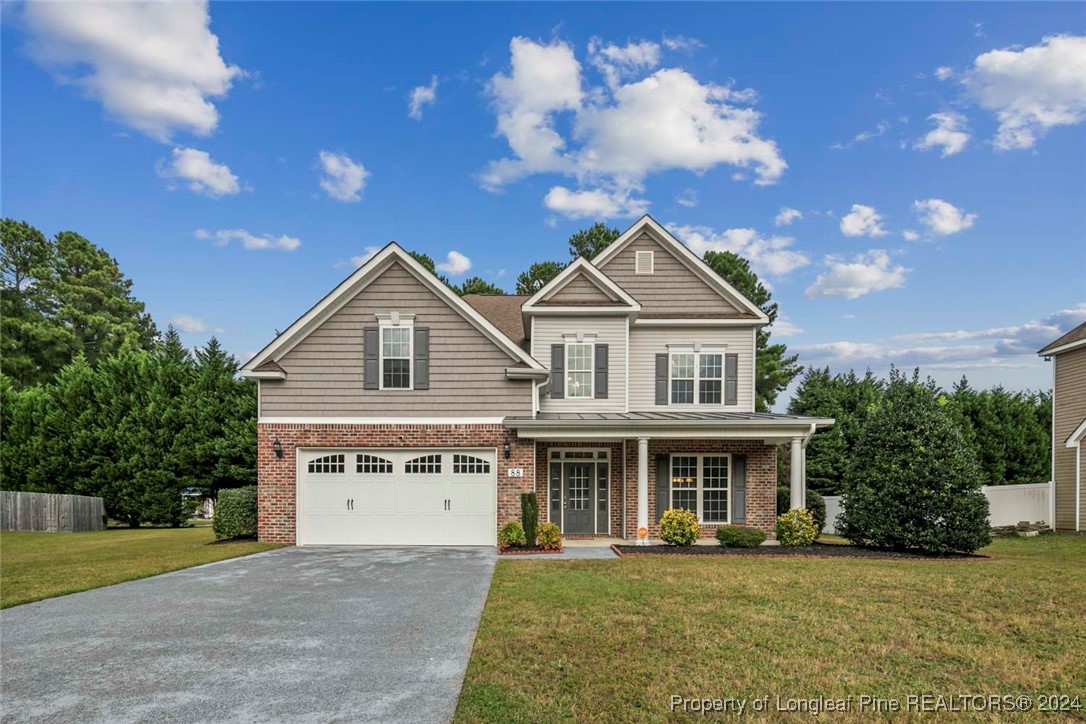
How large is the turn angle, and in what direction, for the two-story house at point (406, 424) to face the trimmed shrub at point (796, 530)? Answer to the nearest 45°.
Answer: approximately 90° to its left
